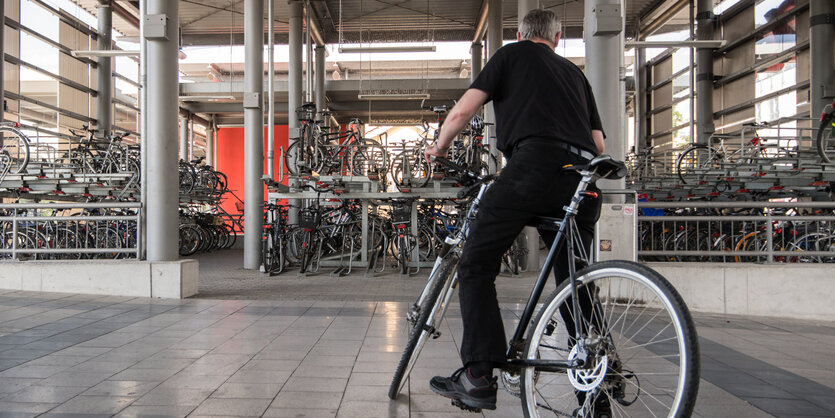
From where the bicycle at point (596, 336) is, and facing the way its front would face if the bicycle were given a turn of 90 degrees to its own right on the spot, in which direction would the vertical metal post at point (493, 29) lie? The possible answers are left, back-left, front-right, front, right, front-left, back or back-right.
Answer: front-left

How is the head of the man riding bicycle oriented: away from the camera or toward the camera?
away from the camera

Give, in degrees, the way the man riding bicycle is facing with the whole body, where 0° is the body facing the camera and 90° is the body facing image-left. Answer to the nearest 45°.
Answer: approximately 135°

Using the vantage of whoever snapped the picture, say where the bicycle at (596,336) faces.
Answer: facing away from the viewer and to the left of the viewer

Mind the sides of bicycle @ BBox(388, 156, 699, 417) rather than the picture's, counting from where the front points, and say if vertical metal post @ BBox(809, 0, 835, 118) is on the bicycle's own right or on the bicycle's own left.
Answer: on the bicycle's own right

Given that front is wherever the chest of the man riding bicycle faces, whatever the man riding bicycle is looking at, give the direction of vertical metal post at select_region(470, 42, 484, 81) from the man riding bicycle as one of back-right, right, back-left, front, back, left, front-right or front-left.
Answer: front-right

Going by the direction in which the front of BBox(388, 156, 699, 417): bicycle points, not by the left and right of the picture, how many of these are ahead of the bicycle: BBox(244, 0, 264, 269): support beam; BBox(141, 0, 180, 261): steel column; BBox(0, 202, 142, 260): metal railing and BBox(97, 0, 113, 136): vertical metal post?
4

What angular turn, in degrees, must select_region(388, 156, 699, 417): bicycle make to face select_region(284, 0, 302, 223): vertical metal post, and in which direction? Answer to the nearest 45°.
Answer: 0° — it already faces it

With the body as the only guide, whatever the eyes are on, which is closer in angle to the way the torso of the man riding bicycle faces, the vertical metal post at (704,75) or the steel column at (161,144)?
the steel column

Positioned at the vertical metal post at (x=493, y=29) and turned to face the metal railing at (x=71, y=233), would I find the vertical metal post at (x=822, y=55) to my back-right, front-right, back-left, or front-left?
back-left
